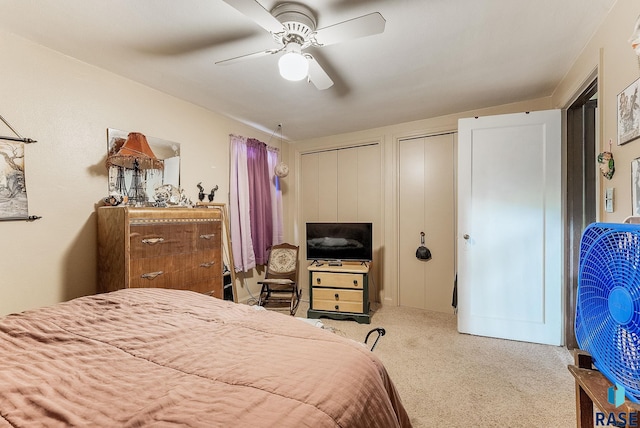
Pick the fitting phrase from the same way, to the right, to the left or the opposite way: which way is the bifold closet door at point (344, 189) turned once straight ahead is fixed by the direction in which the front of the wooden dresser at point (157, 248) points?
to the right

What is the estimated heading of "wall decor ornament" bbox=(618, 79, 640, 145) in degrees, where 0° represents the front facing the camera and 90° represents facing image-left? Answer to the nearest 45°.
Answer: approximately 45°

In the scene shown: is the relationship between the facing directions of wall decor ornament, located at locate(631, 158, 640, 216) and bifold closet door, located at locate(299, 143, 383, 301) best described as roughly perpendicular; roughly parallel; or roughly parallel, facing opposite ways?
roughly perpendicular

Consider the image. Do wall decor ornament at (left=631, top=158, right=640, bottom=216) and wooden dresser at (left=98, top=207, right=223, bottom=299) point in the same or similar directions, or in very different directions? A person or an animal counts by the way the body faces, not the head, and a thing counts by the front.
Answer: very different directions

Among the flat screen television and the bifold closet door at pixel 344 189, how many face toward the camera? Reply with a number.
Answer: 2

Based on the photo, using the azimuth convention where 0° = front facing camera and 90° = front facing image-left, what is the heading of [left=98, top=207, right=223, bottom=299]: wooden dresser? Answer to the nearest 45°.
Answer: approximately 315°

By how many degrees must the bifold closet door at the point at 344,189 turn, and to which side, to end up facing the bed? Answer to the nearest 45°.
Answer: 0° — it already faces it

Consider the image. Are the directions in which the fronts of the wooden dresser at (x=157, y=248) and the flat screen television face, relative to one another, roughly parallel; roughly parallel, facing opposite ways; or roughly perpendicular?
roughly perpendicular
